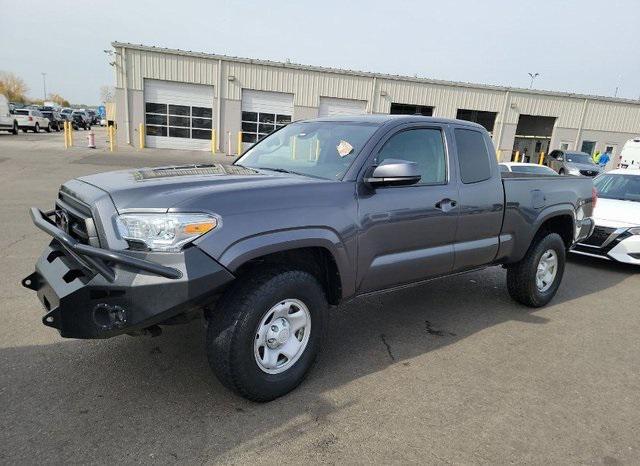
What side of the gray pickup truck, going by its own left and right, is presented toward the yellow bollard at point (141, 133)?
right

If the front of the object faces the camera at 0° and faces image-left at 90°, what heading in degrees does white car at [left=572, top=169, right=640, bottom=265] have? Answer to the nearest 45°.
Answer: approximately 45°

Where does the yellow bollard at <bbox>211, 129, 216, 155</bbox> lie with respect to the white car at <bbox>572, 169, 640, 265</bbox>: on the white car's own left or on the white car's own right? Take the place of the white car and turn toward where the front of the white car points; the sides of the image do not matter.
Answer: on the white car's own right

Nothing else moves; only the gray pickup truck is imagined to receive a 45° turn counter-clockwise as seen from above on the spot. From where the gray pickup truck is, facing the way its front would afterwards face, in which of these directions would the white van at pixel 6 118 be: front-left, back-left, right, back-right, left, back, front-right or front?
back-right

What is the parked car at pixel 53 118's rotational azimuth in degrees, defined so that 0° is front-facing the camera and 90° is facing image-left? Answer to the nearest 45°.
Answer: approximately 315°

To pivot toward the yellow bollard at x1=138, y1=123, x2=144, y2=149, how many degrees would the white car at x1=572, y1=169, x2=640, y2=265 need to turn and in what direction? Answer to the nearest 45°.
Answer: approximately 45° to its right

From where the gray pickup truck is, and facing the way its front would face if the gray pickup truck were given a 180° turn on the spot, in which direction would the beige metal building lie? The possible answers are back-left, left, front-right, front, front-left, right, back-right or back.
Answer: front-left

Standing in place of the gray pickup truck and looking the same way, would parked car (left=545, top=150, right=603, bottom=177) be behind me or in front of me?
behind

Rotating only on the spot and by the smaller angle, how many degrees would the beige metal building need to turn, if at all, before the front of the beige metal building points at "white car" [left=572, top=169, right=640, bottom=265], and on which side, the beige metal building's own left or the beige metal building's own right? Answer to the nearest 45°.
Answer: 0° — it already faces it

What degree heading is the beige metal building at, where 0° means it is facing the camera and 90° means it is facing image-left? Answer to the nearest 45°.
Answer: approximately 315°

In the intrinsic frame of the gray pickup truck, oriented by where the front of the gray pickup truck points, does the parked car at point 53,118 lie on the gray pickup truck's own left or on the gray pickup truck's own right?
on the gray pickup truck's own right
